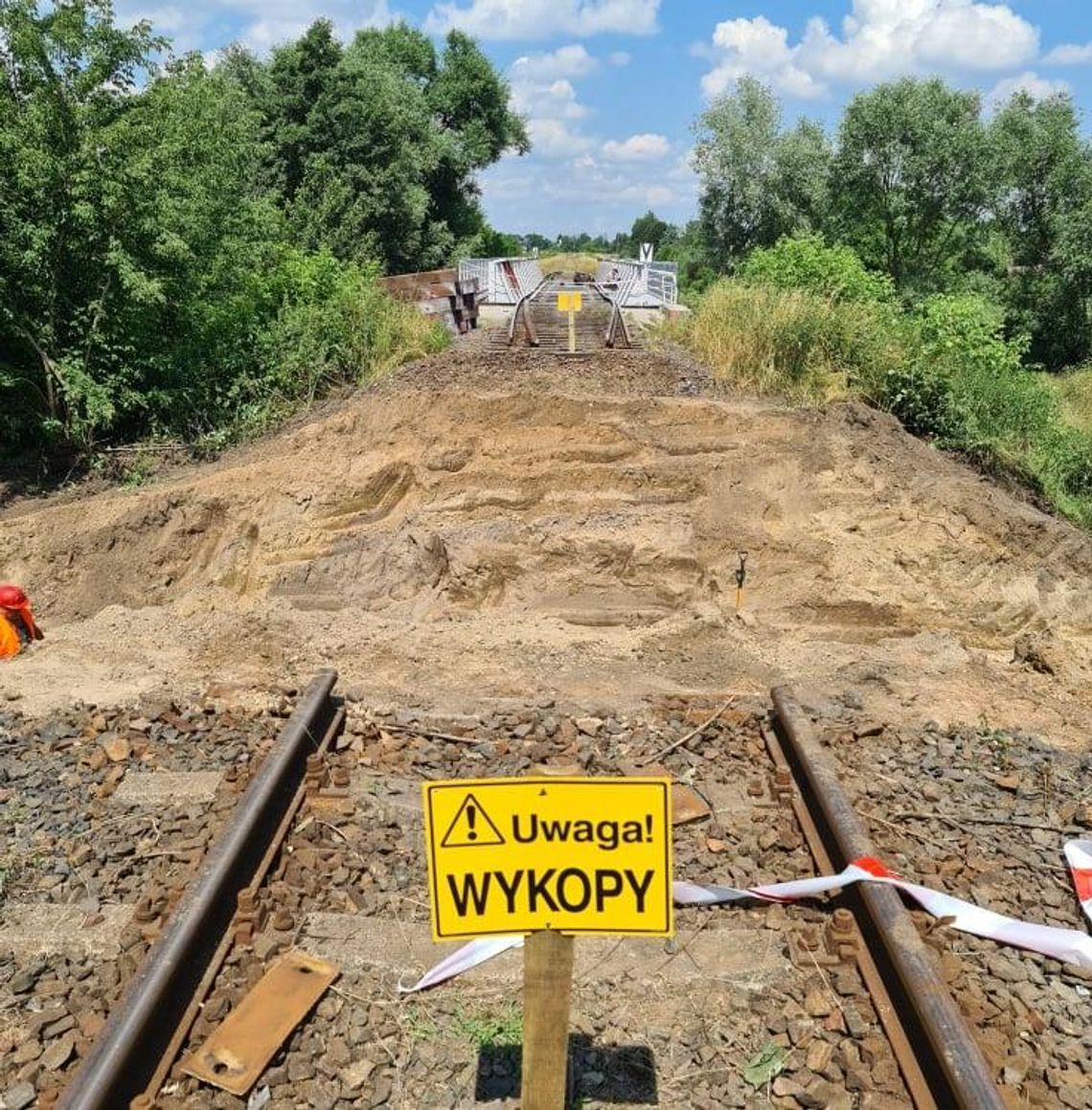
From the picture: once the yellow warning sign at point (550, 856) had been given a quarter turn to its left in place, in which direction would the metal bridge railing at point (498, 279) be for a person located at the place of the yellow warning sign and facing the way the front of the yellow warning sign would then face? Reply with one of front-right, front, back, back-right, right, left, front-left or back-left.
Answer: left

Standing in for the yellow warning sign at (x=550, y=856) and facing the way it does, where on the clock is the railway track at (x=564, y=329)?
The railway track is roughly at 6 o'clock from the yellow warning sign.

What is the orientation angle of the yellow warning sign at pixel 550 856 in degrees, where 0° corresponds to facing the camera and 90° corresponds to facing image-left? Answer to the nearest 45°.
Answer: approximately 0°

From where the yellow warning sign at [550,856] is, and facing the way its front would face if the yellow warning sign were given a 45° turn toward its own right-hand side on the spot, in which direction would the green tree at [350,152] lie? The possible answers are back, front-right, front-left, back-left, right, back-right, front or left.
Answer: back-right

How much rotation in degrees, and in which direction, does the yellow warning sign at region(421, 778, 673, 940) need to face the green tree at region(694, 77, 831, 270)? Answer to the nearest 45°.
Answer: approximately 180°

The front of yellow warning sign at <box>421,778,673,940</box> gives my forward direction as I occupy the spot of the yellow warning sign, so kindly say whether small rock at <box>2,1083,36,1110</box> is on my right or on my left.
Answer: on my right

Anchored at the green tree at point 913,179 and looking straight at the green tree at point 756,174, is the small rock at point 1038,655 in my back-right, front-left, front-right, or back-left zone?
back-left

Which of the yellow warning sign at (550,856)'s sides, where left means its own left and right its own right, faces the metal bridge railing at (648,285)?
back

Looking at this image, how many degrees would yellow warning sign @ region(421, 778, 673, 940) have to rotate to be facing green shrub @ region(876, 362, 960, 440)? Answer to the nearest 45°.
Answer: approximately 135° to its left
